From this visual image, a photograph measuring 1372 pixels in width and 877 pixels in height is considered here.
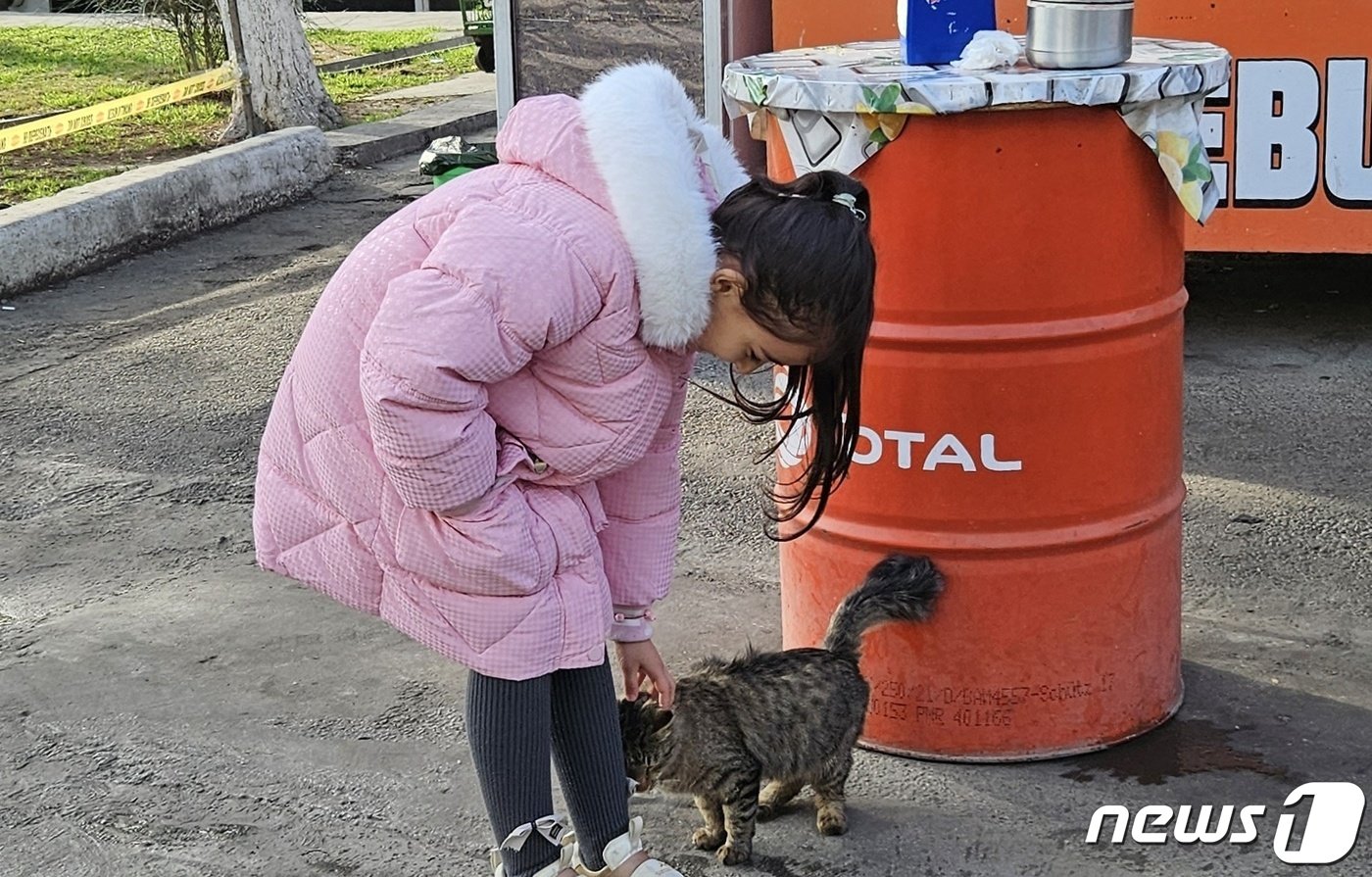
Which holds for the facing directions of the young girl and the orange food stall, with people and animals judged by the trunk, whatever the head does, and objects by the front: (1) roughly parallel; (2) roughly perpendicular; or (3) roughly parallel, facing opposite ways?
roughly perpendicular

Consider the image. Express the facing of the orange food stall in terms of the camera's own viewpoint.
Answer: facing the viewer

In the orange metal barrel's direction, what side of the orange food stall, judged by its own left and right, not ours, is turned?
front

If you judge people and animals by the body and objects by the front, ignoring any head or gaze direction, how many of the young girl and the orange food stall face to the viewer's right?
1

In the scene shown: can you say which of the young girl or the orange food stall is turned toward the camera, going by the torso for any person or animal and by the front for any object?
the orange food stall

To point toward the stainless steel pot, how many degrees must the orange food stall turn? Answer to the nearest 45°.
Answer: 0° — it already faces it

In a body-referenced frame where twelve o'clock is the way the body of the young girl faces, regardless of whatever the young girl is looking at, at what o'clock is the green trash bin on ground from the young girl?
The green trash bin on ground is roughly at 9 o'clock from the young girl.

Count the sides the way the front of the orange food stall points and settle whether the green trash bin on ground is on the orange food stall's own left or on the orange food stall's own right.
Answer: on the orange food stall's own right

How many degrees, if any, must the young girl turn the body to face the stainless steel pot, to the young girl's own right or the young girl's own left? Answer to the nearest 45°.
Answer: approximately 45° to the young girl's own left

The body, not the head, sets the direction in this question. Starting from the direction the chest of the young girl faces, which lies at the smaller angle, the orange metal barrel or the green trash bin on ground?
the orange metal barrel

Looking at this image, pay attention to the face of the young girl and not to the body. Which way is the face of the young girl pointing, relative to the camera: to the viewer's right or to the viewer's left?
to the viewer's right

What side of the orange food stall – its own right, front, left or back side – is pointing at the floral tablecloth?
front

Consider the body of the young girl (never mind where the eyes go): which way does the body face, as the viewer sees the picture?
to the viewer's right

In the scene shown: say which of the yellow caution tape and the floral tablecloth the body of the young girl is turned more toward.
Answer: the floral tablecloth
